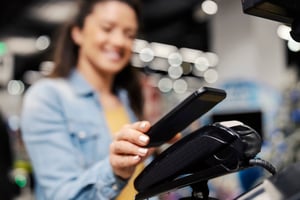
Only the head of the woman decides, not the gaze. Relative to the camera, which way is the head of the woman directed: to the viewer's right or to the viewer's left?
to the viewer's right

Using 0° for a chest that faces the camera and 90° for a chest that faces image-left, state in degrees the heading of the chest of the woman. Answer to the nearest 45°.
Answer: approximately 315°
